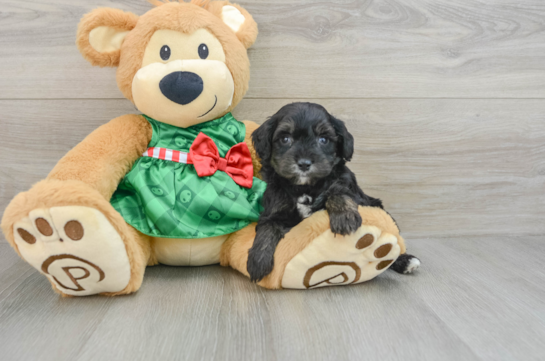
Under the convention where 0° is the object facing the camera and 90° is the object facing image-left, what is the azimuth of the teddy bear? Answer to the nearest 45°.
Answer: approximately 0°
